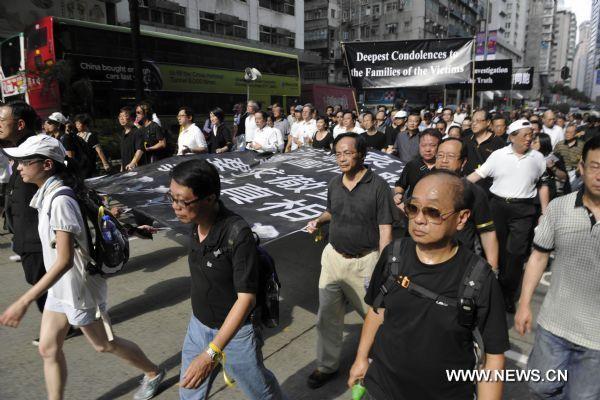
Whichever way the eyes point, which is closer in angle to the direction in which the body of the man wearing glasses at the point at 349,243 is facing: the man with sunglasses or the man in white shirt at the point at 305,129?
the man with sunglasses

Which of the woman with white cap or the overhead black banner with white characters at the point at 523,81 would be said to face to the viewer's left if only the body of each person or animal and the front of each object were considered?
the woman with white cap

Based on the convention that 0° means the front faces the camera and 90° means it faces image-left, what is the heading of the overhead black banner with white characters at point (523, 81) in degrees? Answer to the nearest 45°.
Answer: approximately 0°

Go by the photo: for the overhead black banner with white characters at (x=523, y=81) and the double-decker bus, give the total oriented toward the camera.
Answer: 1

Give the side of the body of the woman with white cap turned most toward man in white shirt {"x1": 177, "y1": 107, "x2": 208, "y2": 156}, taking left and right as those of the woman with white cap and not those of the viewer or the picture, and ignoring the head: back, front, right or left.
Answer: right

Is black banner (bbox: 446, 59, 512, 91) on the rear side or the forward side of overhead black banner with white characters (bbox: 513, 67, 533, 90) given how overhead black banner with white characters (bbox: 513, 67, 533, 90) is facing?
on the forward side

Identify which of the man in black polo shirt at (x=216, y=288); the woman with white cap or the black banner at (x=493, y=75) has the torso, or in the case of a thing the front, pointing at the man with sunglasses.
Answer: the black banner

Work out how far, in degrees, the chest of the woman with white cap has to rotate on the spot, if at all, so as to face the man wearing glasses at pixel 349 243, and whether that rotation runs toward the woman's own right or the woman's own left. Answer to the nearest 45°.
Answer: approximately 180°

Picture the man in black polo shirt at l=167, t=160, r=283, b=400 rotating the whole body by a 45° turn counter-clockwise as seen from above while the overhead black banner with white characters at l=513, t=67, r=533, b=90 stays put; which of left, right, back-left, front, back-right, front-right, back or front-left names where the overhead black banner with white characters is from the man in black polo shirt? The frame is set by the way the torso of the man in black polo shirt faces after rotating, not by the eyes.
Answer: back-left

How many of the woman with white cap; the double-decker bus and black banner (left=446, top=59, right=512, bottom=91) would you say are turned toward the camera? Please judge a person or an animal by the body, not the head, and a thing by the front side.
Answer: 1

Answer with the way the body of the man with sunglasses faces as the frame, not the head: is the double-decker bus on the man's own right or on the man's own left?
on the man's own right

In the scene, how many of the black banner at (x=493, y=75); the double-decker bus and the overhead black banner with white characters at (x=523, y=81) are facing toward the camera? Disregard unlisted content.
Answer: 2

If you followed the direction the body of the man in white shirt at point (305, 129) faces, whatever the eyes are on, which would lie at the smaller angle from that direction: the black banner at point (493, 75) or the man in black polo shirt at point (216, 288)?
the man in black polo shirt

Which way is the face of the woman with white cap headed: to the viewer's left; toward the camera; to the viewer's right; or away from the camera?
to the viewer's left
